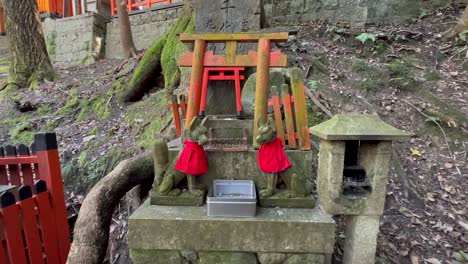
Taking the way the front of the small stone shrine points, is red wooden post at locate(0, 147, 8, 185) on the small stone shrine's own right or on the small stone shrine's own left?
on the small stone shrine's own right

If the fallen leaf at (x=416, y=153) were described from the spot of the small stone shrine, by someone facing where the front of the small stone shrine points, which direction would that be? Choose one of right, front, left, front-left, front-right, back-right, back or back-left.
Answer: back-left

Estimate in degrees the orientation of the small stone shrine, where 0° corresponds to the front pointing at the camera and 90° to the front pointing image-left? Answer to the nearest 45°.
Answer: approximately 0°

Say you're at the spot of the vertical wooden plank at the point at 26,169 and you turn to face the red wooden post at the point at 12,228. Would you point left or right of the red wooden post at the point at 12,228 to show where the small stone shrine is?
left

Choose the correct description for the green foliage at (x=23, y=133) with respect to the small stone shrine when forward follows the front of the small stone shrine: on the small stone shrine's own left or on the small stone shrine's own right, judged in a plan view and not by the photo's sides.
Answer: on the small stone shrine's own right

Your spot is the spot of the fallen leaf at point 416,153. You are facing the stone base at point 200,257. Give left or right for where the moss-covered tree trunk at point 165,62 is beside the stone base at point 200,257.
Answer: right

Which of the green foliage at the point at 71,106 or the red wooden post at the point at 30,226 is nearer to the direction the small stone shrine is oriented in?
the red wooden post

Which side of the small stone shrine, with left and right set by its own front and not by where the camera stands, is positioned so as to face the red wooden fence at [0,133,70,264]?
right

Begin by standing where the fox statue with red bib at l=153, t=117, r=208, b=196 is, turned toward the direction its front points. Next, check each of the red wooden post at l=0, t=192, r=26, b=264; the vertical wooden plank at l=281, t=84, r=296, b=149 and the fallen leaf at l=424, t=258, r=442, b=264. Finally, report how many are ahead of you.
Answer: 2
